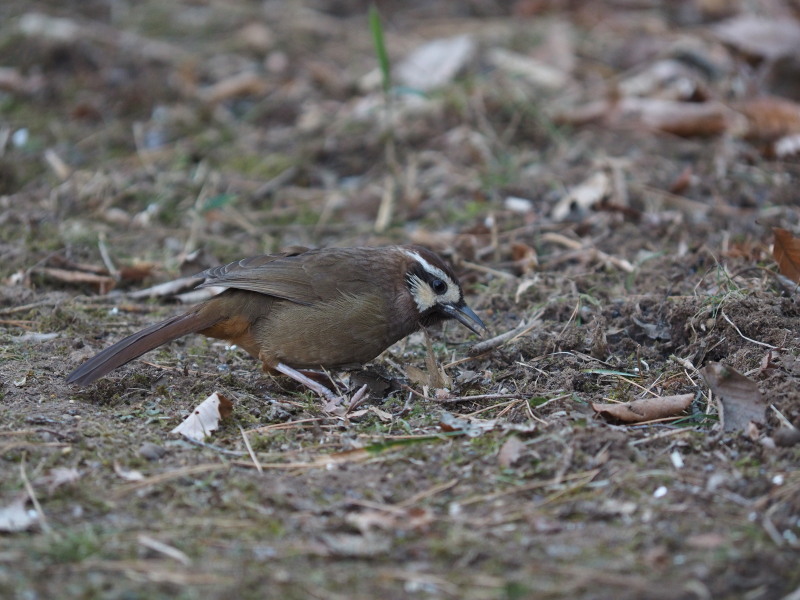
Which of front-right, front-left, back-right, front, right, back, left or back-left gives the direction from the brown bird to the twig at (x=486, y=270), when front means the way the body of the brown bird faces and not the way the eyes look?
front-left

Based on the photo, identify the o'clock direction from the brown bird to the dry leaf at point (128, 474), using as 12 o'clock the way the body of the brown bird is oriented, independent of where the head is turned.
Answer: The dry leaf is roughly at 4 o'clock from the brown bird.

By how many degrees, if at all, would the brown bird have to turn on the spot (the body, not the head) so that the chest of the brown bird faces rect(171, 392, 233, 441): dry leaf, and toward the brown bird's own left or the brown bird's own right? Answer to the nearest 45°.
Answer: approximately 135° to the brown bird's own right

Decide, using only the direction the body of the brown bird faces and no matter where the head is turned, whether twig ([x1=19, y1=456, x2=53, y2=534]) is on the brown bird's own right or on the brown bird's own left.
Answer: on the brown bird's own right

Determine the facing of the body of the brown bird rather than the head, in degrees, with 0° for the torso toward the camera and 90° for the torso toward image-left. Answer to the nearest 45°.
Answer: approximately 270°

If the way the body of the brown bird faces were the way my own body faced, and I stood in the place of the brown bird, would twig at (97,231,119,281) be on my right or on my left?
on my left

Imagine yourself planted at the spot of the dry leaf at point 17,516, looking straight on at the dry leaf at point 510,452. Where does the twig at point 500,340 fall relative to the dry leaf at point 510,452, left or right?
left

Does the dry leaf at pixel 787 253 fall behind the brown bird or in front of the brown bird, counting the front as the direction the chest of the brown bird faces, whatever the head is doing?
in front

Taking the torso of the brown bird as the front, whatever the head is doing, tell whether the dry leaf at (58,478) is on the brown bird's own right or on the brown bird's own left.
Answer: on the brown bird's own right

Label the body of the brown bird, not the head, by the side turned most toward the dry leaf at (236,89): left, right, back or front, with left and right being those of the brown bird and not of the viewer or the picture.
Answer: left

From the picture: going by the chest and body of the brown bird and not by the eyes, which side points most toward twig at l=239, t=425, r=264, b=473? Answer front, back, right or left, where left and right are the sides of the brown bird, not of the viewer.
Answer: right
